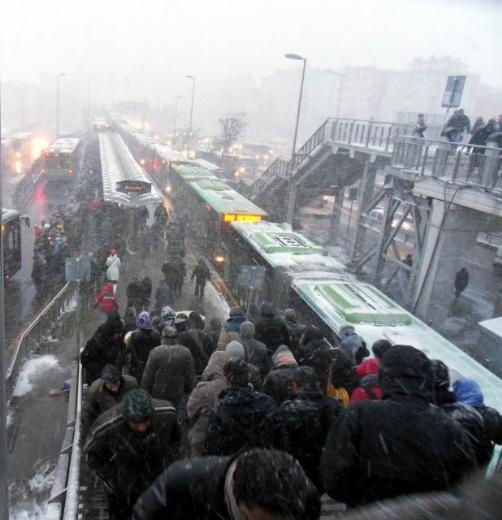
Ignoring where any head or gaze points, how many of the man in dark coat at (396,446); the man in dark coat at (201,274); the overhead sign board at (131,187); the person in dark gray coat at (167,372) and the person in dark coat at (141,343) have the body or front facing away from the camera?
4

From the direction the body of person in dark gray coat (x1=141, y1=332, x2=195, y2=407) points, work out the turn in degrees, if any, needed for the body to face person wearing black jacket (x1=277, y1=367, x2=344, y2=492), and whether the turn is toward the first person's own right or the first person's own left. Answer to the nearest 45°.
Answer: approximately 135° to the first person's own right

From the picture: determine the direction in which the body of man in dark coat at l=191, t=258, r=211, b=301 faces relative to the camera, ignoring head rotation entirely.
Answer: away from the camera

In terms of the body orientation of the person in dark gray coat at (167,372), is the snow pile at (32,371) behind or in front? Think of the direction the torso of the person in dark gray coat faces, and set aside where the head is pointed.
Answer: in front

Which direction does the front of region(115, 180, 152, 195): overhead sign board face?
toward the camera

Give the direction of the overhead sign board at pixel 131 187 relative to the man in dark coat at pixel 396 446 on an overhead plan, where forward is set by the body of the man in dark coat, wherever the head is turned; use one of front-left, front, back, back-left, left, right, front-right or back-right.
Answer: front-left

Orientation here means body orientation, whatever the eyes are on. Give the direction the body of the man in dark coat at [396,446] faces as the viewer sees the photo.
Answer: away from the camera

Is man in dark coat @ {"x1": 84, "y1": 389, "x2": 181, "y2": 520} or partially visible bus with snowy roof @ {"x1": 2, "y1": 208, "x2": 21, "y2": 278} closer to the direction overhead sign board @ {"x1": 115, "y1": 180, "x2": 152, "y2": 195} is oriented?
the man in dark coat

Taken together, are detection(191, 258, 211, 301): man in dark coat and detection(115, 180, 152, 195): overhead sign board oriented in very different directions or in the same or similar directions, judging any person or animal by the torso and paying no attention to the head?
very different directions

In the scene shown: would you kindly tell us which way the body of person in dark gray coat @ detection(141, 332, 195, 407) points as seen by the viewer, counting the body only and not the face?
away from the camera

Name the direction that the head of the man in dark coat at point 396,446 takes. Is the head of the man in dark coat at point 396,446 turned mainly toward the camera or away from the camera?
away from the camera
